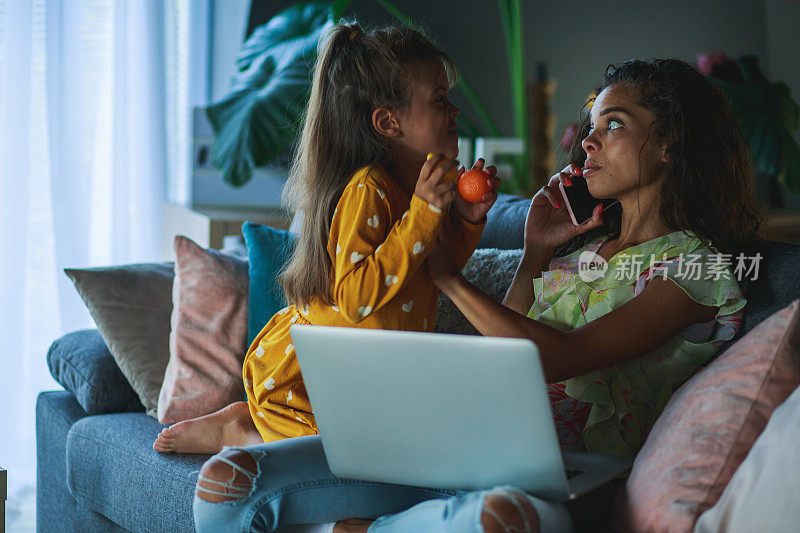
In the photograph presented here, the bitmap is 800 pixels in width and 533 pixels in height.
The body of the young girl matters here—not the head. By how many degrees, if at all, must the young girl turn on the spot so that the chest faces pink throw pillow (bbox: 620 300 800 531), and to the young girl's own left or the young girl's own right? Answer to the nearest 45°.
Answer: approximately 45° to the young girl's own right

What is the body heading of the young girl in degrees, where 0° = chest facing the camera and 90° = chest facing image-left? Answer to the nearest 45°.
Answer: approximately 270°

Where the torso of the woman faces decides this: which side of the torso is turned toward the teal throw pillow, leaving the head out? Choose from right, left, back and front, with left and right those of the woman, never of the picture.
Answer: right

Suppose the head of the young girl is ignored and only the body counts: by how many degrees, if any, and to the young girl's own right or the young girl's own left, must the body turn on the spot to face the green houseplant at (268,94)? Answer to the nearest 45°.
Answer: approximately 90° to the young girl's own left

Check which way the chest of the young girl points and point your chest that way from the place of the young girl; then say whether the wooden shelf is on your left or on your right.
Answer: on your left

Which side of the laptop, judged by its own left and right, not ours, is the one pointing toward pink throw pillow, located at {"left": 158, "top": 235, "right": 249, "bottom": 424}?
left

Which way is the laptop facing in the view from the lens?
facing away from the viewer and to the right of the viewer

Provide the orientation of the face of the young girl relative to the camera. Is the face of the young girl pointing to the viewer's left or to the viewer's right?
to the viewer's right

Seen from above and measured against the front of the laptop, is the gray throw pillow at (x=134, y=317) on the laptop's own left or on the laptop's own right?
on the laptop's own left

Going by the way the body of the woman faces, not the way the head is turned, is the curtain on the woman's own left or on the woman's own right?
on the woman's own right
